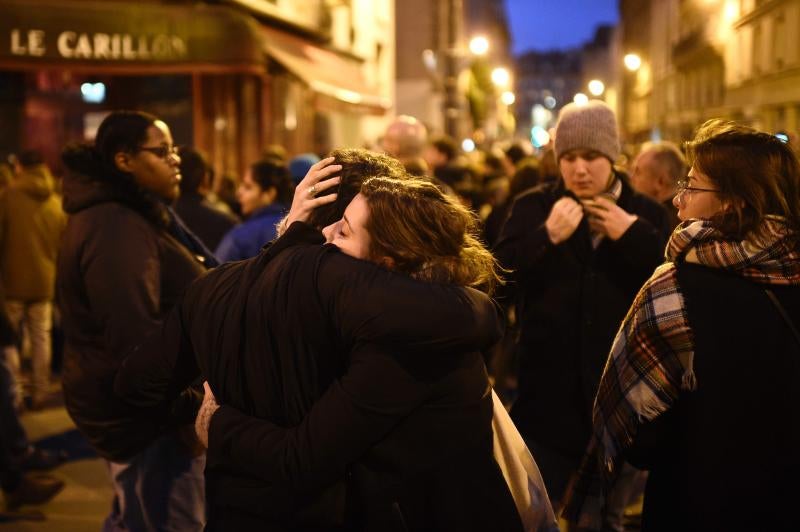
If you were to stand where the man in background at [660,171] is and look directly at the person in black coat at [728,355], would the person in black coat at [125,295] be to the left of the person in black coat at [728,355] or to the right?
right

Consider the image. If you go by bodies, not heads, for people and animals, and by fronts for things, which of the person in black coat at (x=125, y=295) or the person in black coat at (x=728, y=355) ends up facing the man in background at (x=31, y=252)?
the person in black coat at (x=728, y=355)

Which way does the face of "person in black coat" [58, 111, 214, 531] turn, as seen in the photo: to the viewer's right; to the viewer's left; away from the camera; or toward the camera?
to the viewer's right

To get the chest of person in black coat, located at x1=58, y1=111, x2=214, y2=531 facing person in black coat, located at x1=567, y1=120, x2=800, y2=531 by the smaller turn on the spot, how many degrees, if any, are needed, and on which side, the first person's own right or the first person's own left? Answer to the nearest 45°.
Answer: approximately 45° to the first person's own right

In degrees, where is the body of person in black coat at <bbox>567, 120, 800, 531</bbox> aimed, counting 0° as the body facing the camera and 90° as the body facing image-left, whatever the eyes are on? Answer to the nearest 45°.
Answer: approximately 135°

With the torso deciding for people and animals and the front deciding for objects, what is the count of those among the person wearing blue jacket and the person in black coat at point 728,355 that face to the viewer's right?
0

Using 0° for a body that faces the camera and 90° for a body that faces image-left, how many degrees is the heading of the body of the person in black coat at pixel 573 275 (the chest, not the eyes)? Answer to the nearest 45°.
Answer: approximately 0°

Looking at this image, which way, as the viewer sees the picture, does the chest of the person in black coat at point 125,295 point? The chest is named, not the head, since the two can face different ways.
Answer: to the viewer's right

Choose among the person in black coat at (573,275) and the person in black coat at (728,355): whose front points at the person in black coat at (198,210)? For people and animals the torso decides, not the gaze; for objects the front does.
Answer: the person in black coat at (728,355)

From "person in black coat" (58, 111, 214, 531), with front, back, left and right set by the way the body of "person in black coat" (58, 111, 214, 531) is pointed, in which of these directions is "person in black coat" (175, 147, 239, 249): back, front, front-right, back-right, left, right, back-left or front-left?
left

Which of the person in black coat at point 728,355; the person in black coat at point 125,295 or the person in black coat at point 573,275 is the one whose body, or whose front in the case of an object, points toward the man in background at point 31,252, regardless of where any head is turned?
the person in black coat at point 728,355
